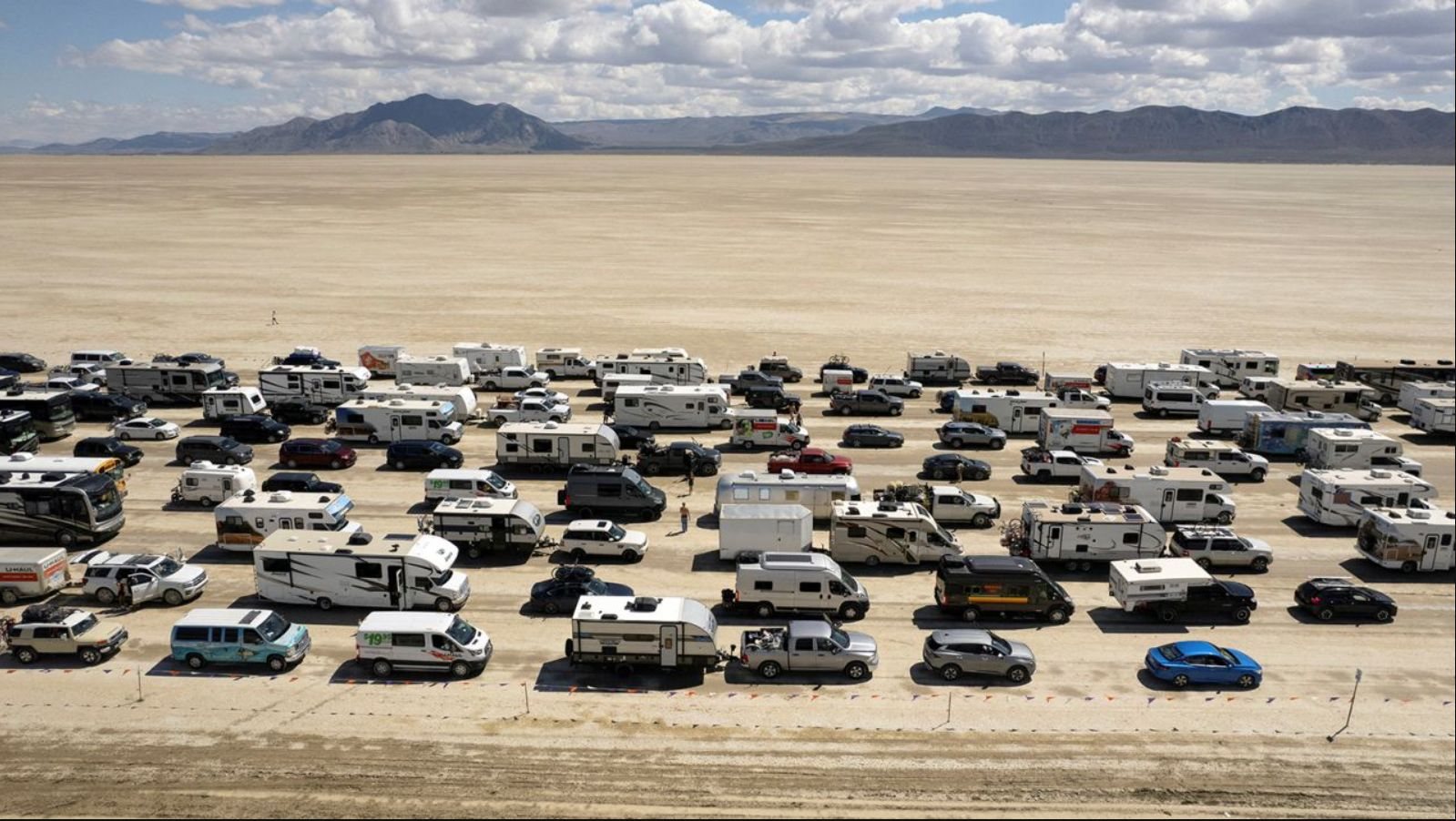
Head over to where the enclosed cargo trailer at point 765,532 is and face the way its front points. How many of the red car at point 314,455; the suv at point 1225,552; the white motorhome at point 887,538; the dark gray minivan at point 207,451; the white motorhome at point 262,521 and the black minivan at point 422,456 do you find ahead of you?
2

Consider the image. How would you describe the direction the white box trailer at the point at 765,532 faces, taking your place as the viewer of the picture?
facing to the right of the viewer

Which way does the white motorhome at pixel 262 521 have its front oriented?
to the viewer's right

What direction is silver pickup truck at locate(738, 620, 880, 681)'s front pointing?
to the viewer's right

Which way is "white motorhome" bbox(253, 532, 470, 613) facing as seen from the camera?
to the viewer's right

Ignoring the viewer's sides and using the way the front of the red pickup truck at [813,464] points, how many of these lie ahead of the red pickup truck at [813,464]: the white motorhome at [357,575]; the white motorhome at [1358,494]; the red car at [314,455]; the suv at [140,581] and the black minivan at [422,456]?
1

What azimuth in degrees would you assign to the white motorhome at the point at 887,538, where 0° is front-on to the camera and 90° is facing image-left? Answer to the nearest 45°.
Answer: approximately 270°

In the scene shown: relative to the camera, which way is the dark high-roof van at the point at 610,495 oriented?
to the viewer's right

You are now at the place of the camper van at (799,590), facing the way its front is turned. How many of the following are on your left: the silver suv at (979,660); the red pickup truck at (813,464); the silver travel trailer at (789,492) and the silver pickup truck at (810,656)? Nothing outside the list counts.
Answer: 2

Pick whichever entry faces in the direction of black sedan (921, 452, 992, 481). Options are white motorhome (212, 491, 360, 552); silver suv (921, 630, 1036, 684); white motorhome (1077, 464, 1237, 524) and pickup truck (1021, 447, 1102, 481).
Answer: white motorhome (212, 491, 360, 552)

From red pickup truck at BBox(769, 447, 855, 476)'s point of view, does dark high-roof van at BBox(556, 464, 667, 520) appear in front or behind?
behind

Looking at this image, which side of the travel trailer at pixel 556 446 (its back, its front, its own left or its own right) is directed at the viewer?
right

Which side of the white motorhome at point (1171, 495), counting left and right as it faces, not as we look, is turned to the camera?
right

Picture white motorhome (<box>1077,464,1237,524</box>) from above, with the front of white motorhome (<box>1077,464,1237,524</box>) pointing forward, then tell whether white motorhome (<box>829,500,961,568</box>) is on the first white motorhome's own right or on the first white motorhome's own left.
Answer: on the first white motorhome's own right

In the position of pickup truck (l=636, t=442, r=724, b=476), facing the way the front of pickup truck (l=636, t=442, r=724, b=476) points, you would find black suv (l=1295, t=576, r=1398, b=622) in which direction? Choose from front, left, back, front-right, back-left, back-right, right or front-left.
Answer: front-right

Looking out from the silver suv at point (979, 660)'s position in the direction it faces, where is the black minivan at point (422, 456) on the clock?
The black minivan is roughly at 7 o'clock from the silver suv.

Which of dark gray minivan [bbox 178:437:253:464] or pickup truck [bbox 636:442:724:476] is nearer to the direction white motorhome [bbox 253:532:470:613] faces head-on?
the pickup truck
